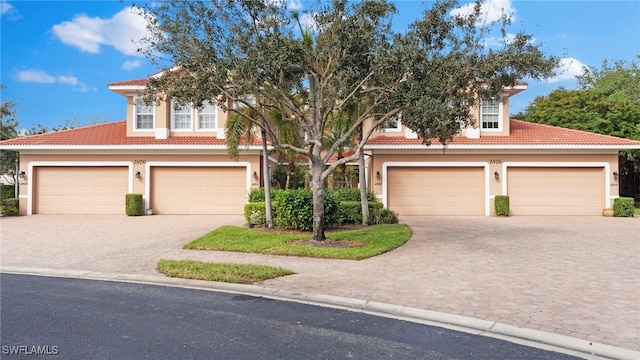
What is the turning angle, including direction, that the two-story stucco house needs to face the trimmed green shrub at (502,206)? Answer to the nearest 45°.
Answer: approximately 90° to its left

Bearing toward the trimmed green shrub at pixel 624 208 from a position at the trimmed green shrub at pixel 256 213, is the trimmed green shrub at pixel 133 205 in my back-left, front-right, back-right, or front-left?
back-left

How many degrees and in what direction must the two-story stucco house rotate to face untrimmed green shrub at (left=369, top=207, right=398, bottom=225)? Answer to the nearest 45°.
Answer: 0° — it already faces it

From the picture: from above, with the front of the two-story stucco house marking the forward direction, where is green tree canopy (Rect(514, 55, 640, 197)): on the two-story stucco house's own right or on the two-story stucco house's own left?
on the two-story stucco house's own left

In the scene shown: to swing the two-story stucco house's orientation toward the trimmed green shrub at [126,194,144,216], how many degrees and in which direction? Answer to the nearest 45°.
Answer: approximately 90° to its right

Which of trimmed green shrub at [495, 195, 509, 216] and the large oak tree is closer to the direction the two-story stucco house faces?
the large oak tree

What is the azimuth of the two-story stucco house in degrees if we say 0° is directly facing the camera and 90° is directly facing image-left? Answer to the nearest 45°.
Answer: approximately 0°

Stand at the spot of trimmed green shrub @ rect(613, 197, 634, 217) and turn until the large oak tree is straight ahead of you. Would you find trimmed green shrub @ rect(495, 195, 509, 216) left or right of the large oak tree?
right

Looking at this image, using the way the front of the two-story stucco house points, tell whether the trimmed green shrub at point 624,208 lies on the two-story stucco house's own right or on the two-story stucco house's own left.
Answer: on the two-story stucco house's own left
